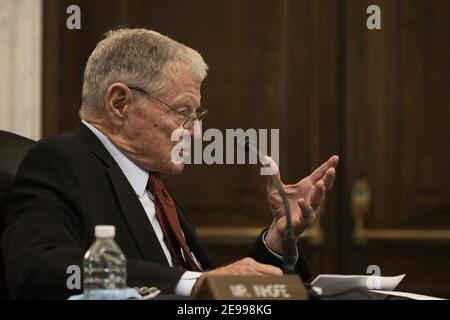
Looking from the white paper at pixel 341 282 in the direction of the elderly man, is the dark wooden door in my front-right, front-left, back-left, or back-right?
front-right

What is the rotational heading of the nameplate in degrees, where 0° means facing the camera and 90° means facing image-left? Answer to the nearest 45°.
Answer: approximately 315°

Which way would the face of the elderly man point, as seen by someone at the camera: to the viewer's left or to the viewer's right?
to the viewer's right

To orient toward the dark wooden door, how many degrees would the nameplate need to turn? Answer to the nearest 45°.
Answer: approximately 135° to its left

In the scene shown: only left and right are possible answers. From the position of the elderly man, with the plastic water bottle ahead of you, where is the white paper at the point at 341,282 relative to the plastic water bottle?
left
